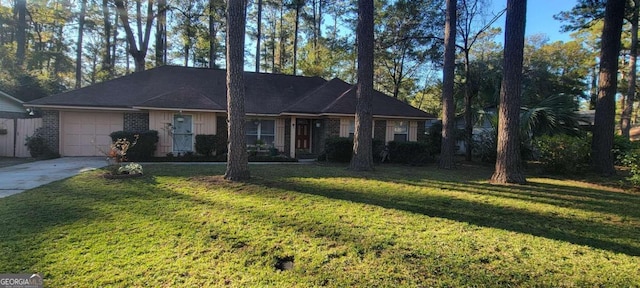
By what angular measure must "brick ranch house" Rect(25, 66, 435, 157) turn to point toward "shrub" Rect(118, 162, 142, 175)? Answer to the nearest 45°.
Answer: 0° — it already faces it

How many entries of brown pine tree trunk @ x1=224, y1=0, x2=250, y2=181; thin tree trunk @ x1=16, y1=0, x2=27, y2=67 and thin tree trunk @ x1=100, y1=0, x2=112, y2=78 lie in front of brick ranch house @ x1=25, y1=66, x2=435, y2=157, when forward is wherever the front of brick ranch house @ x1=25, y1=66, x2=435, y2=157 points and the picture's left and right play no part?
1

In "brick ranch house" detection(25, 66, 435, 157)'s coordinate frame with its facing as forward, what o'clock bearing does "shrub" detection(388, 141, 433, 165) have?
The shrub is roughly at 10 o'clock from the brick ranch house.

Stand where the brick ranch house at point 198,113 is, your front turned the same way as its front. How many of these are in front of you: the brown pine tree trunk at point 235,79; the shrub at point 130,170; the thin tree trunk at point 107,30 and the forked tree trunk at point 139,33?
2

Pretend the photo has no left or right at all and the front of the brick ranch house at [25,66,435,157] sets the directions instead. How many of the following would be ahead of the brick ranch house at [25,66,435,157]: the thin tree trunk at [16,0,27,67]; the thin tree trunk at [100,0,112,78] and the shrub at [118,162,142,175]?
1

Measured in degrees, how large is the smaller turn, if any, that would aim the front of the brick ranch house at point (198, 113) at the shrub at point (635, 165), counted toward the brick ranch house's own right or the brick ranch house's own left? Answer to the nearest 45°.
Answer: approximately 45° to the brick ranch house's own left

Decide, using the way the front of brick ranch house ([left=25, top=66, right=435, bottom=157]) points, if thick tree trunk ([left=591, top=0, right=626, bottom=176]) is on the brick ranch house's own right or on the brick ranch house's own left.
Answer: on the brick ranch house's own left

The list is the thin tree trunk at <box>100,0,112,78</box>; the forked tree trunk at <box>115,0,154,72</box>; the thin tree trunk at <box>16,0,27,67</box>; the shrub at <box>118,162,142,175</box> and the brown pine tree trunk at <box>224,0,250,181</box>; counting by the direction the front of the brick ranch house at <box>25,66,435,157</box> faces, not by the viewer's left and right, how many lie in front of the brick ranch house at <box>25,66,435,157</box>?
2

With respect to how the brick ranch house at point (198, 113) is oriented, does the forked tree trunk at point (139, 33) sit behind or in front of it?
behind

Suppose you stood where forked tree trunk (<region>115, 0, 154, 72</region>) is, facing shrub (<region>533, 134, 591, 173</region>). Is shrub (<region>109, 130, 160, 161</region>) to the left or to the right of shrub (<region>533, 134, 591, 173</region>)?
right

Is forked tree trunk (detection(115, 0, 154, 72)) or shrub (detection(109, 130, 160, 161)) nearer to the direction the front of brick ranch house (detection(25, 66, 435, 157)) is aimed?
the shrub

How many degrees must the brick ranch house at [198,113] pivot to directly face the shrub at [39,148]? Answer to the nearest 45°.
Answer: approximately 90° to its right

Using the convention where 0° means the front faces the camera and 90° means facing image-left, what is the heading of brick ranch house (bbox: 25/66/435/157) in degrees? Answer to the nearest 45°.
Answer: approximately 0°

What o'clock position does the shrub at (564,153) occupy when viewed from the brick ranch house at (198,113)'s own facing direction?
The shrub is roughly at 10 o'clock from the brick ranch house.
